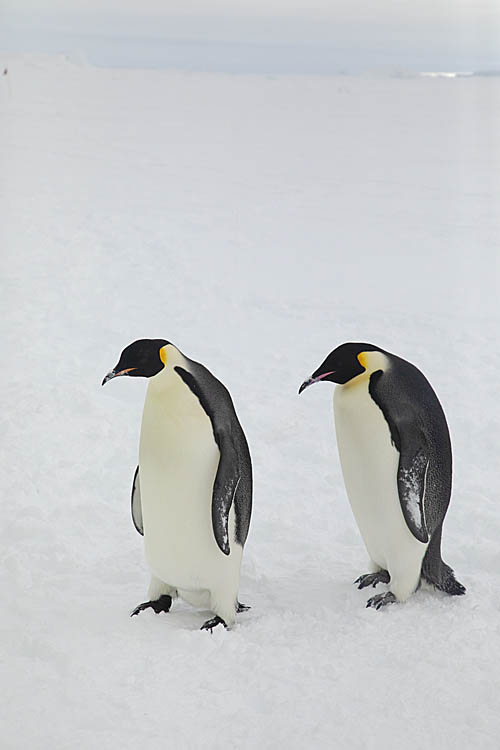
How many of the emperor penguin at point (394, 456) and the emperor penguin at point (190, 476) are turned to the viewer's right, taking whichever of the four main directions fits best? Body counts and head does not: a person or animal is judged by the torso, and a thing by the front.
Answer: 0

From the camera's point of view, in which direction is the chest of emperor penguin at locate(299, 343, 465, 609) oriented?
to the viewer's left
